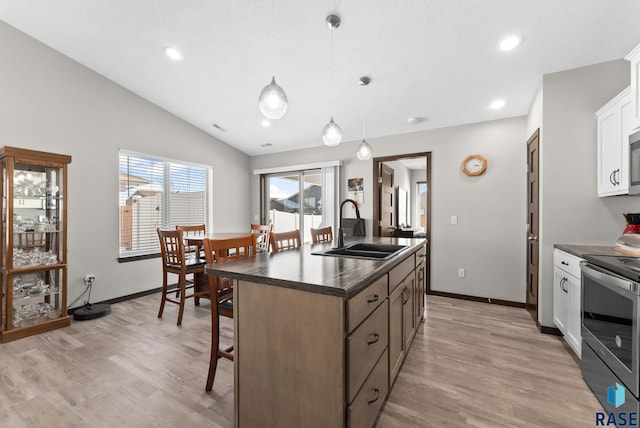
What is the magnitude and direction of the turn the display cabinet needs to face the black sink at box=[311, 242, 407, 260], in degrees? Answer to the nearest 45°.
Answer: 0° — it already faces it

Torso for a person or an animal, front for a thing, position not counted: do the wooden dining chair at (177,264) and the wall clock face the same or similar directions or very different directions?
very different directions

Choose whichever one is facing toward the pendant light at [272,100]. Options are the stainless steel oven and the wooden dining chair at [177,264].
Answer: the stainless steel oven

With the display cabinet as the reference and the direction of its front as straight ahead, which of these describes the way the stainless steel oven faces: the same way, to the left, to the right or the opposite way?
the opposite way

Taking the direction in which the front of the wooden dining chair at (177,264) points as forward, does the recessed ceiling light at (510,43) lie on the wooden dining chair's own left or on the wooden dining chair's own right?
on the wooden dining chair's own right

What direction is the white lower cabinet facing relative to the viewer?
to the viewer's left

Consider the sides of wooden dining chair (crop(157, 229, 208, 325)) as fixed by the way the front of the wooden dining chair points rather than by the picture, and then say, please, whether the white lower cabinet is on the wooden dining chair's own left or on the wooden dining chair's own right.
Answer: on the wooden dining chair's own right

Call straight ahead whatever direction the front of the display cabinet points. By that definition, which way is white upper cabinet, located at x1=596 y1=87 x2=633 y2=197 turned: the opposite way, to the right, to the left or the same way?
the opposite way

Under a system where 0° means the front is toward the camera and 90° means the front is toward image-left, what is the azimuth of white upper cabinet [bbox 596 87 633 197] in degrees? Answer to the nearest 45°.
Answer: approximately 45°

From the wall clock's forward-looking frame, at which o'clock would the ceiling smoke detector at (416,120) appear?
The ceiling smoke detector is roughly at 2 o'clock from the wall clock.

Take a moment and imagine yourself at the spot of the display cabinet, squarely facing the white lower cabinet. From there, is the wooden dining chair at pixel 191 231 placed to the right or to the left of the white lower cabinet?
left
